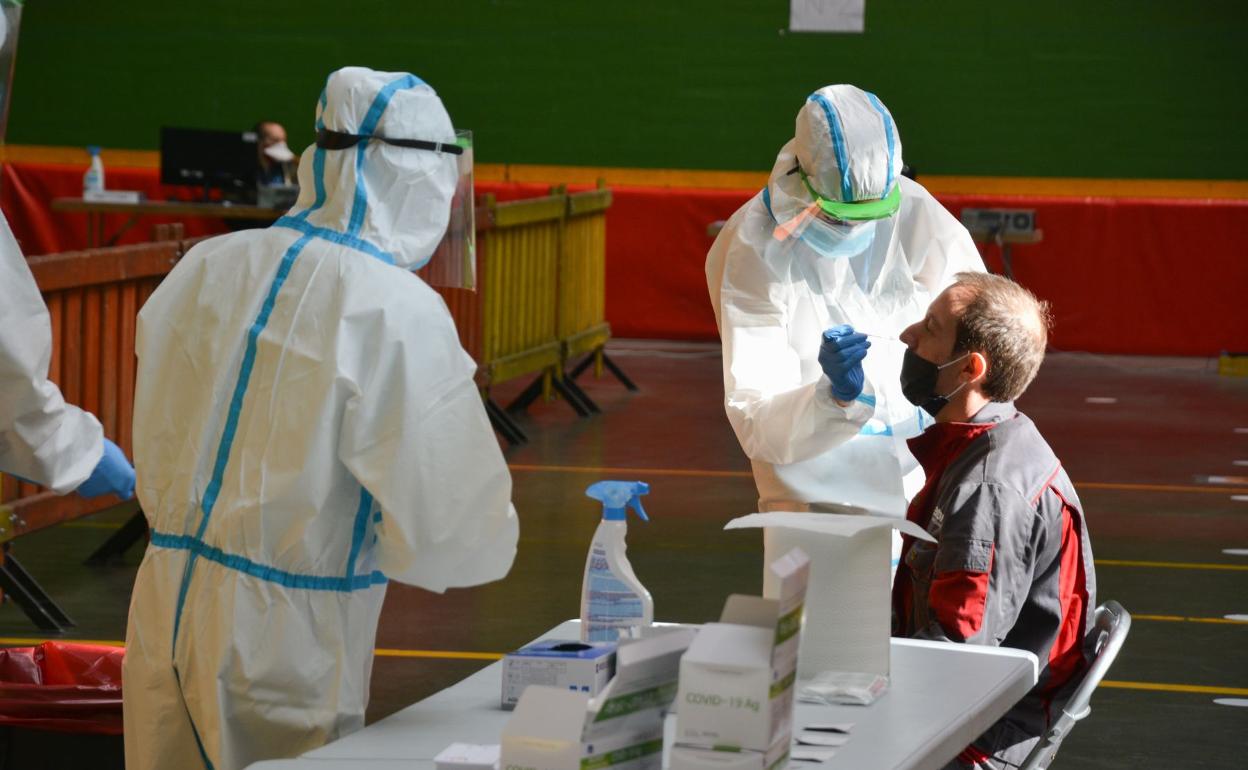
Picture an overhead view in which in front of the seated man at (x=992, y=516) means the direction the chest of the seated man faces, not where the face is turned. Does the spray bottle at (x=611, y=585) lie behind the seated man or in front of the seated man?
in front

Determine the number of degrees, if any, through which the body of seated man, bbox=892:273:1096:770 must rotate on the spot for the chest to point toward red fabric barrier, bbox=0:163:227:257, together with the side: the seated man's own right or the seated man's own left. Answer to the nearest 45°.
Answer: approximately 45° to the seated man's own right

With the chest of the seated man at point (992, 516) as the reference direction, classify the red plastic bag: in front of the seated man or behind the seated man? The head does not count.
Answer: in front

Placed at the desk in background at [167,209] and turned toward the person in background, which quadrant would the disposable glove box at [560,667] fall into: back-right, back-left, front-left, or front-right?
back-right

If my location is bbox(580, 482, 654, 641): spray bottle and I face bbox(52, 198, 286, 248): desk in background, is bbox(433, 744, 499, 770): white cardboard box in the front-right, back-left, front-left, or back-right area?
back-left

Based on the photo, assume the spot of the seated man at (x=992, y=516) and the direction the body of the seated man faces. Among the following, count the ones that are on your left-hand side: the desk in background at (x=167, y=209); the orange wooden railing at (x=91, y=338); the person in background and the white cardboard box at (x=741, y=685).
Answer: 1

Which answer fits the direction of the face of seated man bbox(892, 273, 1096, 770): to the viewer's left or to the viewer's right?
to the viewer's left

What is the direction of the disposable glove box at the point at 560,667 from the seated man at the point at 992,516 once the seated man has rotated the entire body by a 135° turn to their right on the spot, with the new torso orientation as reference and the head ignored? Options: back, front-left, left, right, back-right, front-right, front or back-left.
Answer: back

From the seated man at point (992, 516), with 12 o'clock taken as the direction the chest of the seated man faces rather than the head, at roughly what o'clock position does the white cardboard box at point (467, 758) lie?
The white cardboard box is roughly at 10 o'clock from the seated man.

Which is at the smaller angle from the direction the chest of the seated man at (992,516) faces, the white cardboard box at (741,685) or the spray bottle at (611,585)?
the spray bottle

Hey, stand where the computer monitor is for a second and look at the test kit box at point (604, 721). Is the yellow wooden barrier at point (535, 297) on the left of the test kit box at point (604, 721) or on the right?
left

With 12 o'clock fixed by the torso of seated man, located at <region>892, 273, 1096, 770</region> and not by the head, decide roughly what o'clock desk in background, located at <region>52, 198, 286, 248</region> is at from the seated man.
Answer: The desk in background is roughly at 2 o'clock from the seated man.

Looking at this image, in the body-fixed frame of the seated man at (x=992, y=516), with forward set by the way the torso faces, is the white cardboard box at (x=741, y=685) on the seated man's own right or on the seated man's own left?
on the seated man's own left

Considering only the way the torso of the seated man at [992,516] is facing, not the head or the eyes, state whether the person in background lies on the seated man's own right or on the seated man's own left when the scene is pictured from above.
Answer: on the seated man's own right

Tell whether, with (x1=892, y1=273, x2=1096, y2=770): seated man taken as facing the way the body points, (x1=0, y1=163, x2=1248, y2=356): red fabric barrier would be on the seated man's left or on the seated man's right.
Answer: on the seated man's right

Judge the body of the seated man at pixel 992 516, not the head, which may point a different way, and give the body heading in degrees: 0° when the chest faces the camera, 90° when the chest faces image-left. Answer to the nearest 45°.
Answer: approximately 90°

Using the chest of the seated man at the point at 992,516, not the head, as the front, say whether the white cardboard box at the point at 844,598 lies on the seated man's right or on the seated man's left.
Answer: on the seated man's left
